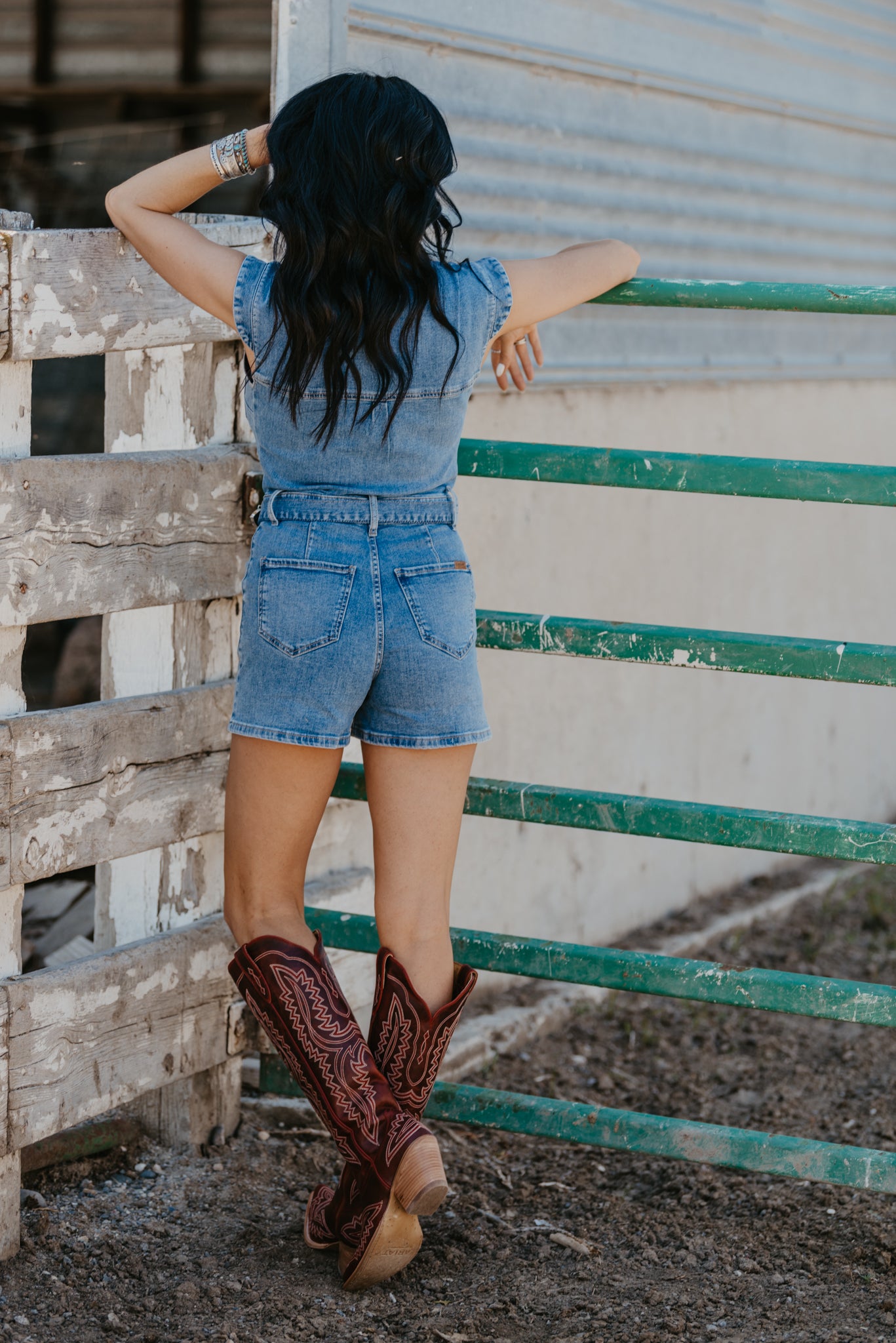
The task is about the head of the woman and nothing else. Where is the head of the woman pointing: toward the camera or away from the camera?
away from the camera

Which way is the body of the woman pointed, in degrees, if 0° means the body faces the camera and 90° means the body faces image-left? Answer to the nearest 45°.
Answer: approximately 180°
